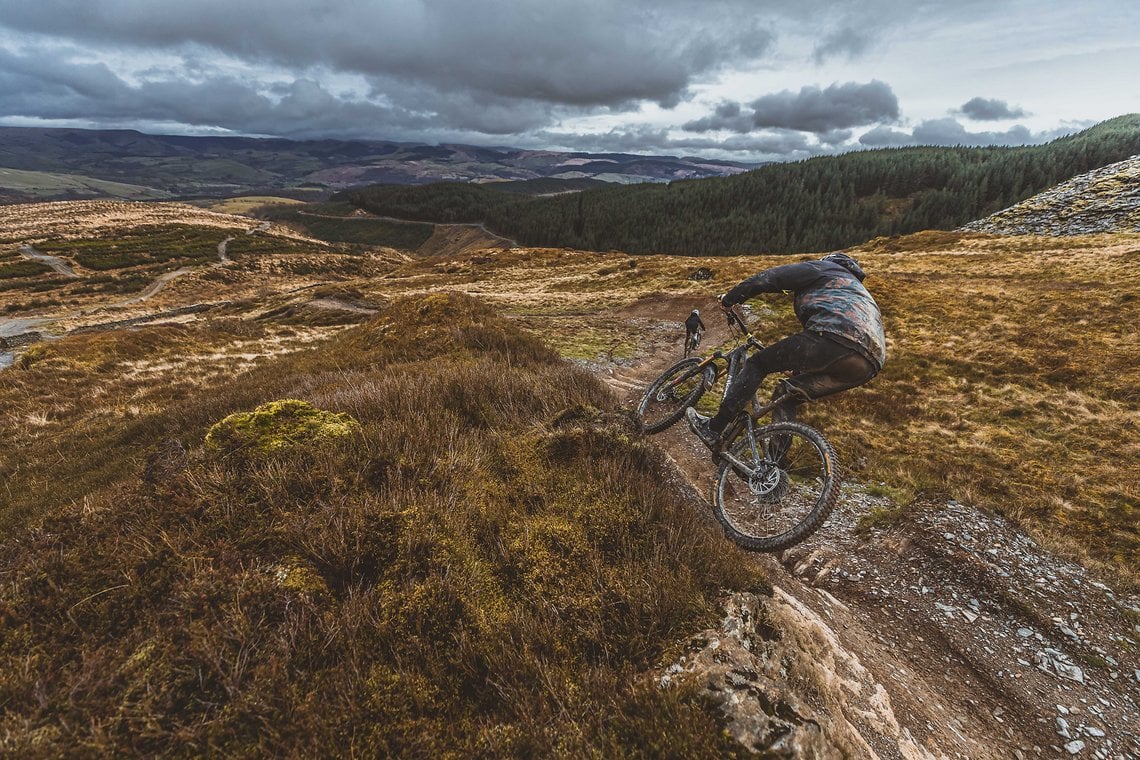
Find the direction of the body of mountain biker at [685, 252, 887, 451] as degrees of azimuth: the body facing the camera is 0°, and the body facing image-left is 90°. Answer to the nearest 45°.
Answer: approximately 135°

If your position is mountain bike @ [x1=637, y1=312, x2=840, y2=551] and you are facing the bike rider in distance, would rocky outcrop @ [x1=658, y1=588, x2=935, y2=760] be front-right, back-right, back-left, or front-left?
back-right

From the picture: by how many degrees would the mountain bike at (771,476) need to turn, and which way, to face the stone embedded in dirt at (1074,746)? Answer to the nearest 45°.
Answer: approximately 180°

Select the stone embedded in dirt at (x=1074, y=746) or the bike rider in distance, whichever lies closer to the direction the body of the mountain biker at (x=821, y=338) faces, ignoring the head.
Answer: the bike rider in distance

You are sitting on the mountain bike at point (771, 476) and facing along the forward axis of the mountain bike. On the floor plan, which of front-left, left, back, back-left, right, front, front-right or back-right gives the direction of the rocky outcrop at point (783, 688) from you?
back-left

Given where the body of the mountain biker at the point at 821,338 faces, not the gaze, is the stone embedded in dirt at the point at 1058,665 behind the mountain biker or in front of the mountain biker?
behind

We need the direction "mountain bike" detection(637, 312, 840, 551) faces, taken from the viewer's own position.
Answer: facing away from the viewer and to the left of the viewer

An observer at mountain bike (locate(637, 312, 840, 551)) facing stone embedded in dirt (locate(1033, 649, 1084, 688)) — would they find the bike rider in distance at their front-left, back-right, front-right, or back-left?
back-left

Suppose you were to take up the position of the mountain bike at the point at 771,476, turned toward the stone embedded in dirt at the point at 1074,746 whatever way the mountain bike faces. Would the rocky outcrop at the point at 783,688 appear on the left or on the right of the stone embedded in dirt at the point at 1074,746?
right
